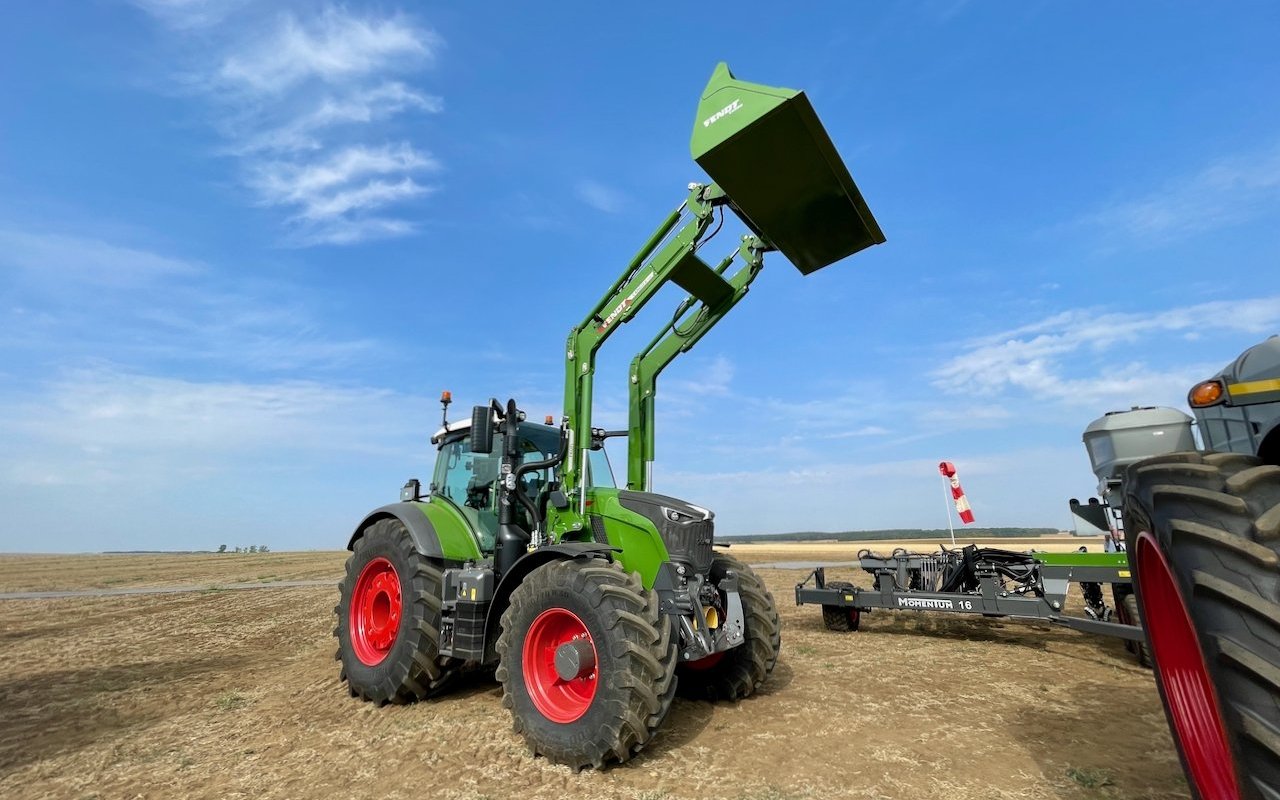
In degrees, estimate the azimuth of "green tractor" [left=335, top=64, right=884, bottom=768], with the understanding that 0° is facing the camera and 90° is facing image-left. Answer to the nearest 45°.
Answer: approximately 315°

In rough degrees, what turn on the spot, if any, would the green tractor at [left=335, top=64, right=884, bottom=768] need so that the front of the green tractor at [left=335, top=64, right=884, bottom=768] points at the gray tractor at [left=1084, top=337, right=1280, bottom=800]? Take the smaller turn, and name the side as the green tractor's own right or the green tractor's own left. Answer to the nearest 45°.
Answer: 0° — it already faces it

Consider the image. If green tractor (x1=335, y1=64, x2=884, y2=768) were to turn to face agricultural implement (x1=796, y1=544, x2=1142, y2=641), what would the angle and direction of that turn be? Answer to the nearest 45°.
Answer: approximately 90° to its left

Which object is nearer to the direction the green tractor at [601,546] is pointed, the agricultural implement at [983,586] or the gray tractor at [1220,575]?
the gray tractor
